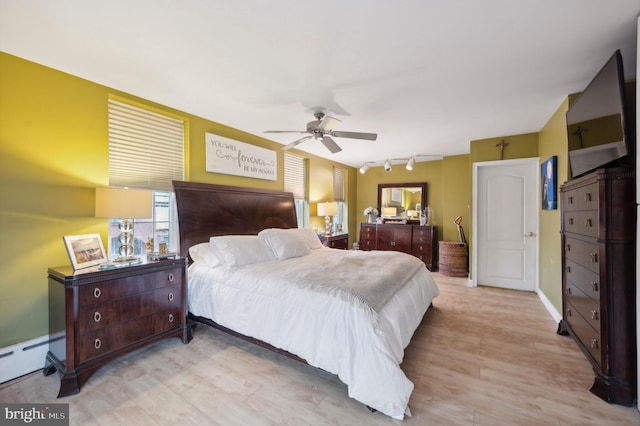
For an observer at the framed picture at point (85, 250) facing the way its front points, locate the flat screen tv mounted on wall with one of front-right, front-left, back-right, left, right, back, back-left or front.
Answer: front

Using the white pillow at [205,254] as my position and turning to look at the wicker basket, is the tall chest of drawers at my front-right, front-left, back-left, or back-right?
front-right

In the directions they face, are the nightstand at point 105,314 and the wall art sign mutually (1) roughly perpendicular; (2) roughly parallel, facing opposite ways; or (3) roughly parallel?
roughly parallel

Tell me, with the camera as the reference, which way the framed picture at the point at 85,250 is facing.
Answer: facing the viewer and to the right of the viewer

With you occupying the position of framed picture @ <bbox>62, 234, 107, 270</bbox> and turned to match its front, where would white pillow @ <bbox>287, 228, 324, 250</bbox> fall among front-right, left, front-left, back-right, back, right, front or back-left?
front-left

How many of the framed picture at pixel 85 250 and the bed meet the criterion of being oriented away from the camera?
0

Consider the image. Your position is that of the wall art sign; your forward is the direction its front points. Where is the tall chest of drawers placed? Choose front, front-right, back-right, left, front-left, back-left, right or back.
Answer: front

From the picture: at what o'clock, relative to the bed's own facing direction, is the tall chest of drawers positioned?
The tall chest of drawers is roughly at 11 o'clock from the bed.

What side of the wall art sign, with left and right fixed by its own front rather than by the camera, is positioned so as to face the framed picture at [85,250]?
right

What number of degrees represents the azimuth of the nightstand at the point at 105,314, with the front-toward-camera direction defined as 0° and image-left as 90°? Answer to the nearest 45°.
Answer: approximately 315°
